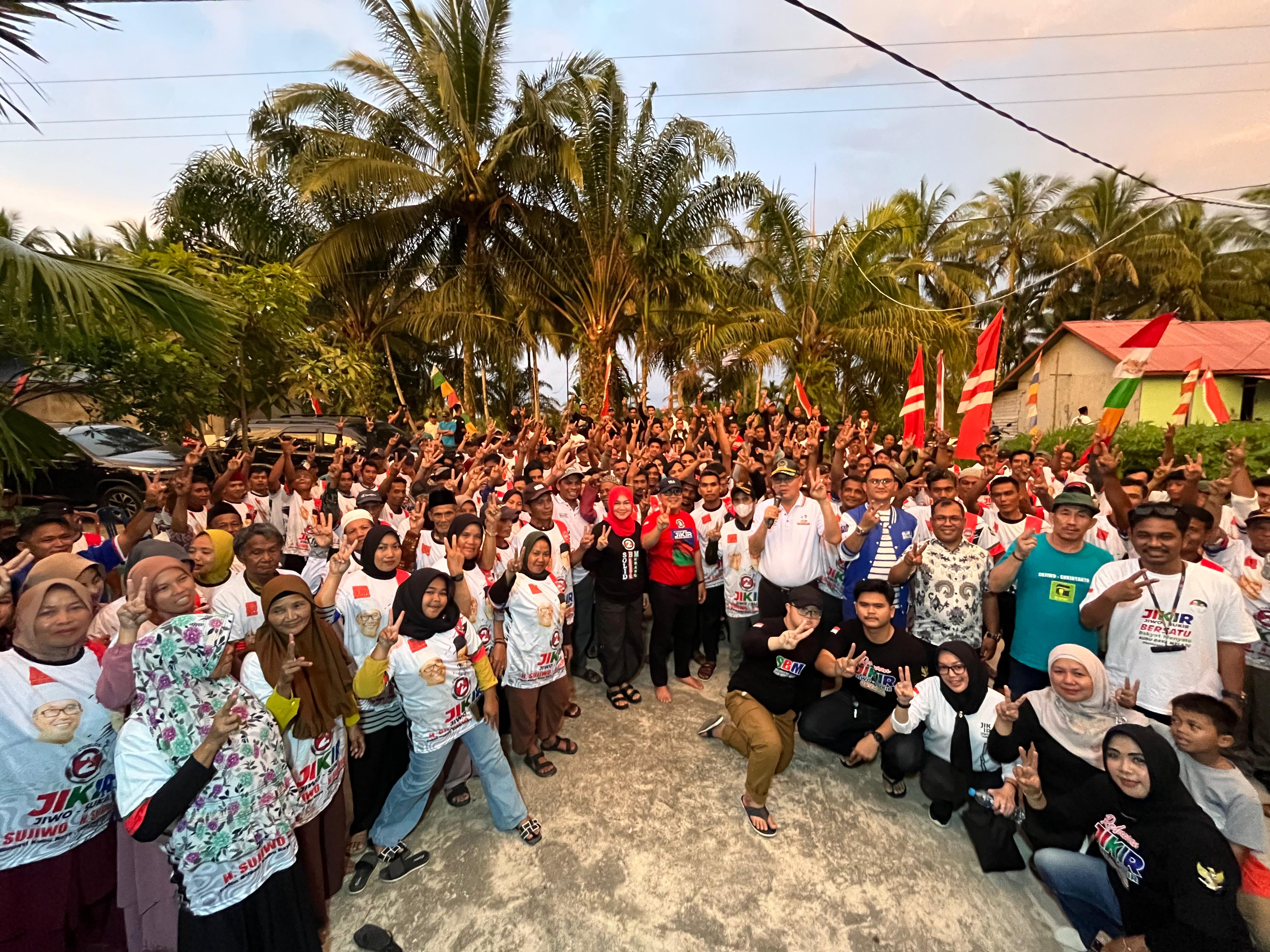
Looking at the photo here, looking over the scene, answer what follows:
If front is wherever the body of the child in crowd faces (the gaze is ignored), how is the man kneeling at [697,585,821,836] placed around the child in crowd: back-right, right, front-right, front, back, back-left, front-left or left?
front-right

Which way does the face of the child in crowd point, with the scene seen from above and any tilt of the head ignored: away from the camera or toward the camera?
toward the camera

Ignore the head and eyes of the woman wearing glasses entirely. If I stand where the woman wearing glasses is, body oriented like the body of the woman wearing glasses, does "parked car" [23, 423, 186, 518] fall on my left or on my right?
on my right

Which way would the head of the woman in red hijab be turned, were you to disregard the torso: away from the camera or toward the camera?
toward the camera

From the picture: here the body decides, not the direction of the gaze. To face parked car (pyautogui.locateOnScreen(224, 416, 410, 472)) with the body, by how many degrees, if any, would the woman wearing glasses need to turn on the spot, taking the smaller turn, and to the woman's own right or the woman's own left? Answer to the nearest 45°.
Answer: approximately 90° to the woman's own right

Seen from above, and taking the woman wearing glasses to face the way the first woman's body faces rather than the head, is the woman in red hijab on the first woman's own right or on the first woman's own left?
on the first woman's own right

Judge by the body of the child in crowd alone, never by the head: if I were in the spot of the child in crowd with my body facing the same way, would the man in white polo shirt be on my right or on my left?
on my right

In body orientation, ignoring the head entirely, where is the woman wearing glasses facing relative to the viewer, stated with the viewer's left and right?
facing the viewer

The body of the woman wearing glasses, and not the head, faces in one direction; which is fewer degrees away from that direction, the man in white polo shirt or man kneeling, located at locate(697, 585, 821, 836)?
the man kneeling

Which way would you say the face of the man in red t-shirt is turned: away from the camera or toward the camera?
toward the camera

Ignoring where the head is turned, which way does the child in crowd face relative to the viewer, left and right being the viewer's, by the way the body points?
facing the viewer and to the left of the viewer

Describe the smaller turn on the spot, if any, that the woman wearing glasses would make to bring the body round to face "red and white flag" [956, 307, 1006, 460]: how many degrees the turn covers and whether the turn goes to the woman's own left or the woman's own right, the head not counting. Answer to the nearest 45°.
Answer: approximately 180°
